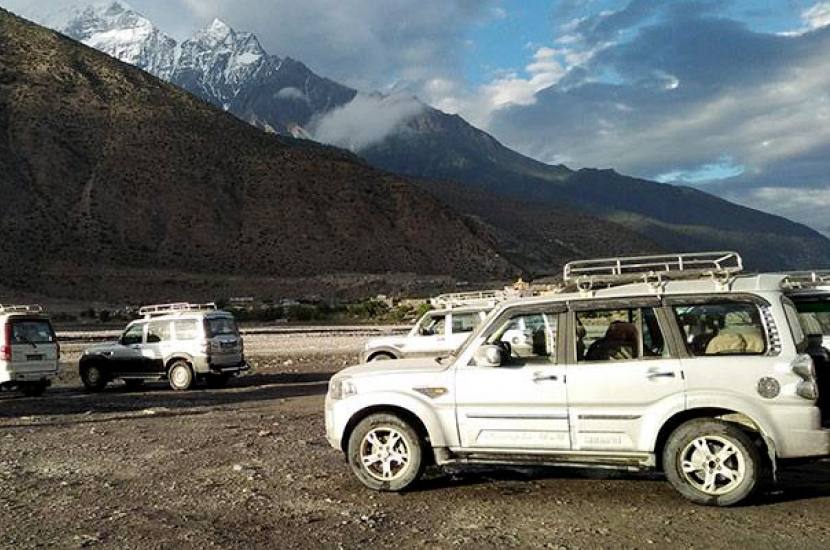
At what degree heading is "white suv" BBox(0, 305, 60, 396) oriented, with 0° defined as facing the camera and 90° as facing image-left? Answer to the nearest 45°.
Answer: approximately 135°

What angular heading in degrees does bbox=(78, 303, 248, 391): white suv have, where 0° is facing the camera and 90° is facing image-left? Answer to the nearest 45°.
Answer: approximately 135°

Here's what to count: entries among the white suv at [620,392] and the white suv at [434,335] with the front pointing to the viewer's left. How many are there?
2

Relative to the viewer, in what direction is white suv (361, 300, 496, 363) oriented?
to the viewer's left

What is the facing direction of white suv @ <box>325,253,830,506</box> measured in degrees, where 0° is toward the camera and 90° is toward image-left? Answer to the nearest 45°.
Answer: approximately 90°

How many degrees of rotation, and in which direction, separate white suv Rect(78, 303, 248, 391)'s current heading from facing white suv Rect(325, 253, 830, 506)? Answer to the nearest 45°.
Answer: approximately 135° to its left

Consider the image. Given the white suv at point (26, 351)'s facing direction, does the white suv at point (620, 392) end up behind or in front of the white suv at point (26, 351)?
behind
